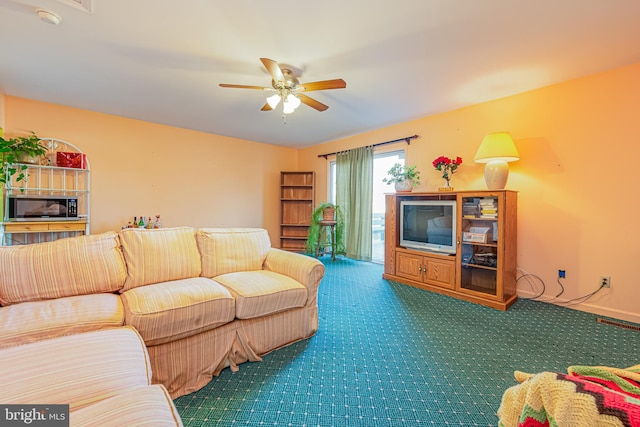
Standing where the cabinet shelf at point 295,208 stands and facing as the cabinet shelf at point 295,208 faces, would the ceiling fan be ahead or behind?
ahead

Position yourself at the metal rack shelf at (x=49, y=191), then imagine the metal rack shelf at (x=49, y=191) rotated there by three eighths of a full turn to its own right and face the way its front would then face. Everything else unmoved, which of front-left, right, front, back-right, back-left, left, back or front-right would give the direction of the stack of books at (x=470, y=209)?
back

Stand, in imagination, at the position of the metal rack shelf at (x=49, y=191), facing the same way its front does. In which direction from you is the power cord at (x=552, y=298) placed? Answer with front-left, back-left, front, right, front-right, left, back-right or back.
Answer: front-left

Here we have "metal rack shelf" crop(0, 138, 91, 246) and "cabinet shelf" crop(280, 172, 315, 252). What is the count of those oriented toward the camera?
2

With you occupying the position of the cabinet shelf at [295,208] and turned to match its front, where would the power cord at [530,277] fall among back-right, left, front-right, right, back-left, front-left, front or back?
front-left

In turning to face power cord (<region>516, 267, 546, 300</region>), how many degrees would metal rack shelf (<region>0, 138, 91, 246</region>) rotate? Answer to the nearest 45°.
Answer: approximately 45° to its left

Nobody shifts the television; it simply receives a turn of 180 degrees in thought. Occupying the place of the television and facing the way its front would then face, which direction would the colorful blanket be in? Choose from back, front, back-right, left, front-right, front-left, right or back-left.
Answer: back-right

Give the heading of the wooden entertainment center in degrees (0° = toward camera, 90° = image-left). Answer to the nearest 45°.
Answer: approximately 45°

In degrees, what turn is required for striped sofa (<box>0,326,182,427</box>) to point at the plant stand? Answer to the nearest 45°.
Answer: approximately 90° to its left

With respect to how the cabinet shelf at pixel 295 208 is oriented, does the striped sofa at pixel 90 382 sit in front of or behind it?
in front

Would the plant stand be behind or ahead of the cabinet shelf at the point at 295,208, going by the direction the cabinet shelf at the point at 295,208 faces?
ahead

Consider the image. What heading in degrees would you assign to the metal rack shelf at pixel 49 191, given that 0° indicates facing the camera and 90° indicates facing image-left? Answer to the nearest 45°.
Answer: approximately 0°
